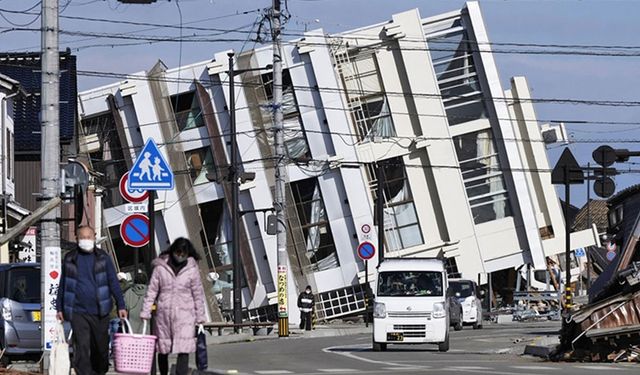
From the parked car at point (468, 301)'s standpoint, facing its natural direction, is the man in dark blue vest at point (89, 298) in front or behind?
in front

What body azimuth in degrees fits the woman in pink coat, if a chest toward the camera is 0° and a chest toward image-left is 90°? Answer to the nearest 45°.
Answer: approximately 0°

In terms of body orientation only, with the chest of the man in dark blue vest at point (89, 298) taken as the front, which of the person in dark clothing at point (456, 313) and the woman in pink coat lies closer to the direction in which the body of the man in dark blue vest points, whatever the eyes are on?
the woman in pink coat

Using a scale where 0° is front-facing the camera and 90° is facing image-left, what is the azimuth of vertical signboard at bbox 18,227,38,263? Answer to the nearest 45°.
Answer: approximately 0°
